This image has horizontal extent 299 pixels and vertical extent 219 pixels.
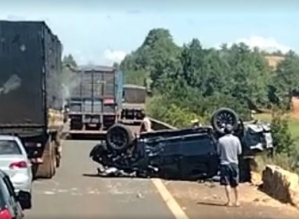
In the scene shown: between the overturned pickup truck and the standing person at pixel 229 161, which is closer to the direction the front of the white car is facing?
the overturned pickup truck

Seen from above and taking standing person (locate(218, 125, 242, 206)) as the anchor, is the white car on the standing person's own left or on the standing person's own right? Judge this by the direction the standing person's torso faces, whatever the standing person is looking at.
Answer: on the standing person's own left

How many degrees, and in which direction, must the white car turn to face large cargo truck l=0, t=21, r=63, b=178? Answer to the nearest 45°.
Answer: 0° — it already faces it

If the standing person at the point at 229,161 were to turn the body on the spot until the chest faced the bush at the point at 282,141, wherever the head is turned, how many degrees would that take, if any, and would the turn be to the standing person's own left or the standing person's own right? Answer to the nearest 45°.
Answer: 0° — they already face it

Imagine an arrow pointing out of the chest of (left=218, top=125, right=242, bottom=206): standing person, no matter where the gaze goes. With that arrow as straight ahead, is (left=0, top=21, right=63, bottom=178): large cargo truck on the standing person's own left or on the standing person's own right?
on the standing person's own left

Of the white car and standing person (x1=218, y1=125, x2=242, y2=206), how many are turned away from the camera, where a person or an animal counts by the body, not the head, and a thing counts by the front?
2

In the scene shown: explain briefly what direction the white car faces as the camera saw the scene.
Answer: facing away from the viewer

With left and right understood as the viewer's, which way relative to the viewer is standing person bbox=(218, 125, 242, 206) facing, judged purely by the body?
facing away from the viewer
